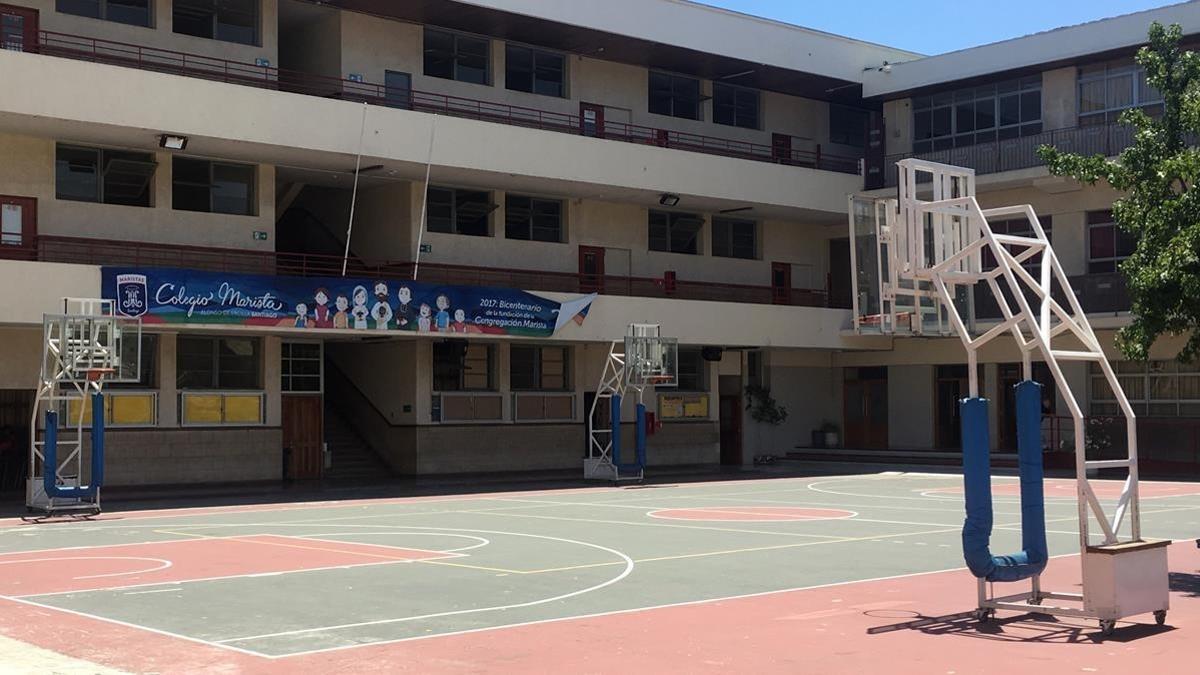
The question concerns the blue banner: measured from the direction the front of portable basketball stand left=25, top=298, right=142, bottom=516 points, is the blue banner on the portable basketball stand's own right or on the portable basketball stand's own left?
on the portable basketball stand's own left

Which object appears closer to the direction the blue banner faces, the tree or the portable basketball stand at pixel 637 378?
the tree

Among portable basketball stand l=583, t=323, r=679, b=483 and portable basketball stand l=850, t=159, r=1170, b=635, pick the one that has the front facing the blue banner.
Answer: portable basketball stand l=850, t=159, r=1170, b=635

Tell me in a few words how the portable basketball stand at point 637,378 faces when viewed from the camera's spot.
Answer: facing the viewer and to the right of the viewer

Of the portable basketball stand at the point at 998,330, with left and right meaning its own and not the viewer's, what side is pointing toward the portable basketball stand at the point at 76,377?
front

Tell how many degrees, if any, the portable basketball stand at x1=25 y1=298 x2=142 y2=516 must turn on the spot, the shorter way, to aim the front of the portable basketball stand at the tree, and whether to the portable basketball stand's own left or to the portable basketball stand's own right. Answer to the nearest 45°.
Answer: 0° — it already faces it

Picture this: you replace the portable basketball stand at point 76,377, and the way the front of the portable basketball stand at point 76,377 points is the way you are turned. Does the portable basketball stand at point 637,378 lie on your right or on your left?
on your left

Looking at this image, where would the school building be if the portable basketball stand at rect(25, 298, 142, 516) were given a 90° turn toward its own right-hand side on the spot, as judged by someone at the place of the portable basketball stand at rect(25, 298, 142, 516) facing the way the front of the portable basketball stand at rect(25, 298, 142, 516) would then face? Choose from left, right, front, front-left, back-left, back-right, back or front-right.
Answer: back

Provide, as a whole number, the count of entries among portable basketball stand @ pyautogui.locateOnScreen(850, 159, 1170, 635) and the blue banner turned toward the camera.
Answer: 1

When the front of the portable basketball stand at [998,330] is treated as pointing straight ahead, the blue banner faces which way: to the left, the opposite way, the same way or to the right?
the opposite way

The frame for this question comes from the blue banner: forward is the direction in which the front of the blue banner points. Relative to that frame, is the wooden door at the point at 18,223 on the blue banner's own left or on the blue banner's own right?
on the blue banner's own right

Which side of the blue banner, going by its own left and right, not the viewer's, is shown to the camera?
front

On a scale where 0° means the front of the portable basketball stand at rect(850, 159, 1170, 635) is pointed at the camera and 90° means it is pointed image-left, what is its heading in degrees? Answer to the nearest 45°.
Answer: approximately 135°
